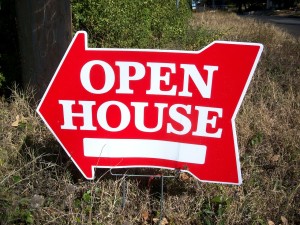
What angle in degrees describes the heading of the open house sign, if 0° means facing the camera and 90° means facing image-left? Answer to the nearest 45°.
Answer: approximately 0°
